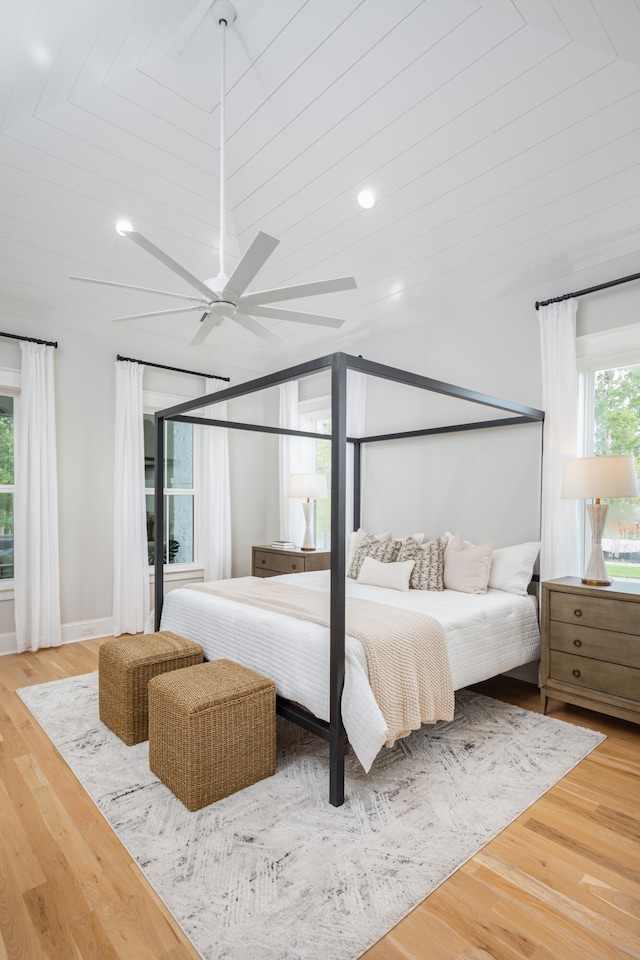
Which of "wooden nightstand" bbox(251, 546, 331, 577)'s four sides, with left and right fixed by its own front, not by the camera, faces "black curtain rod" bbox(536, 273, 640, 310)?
left

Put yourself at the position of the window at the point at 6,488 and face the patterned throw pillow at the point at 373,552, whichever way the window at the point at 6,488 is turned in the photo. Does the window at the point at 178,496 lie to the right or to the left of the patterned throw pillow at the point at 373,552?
left

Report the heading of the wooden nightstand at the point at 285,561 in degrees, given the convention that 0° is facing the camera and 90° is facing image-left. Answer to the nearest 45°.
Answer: approximately 45°

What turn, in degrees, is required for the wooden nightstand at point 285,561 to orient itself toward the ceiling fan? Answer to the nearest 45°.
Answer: approximately 45° to its left

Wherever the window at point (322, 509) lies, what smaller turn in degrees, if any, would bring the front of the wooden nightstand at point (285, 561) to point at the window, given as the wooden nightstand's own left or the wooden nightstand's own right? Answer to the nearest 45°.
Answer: approximately 180°

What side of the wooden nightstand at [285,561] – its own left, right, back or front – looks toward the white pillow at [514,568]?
left

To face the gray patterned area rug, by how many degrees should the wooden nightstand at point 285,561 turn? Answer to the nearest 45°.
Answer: approximately 45° to its left

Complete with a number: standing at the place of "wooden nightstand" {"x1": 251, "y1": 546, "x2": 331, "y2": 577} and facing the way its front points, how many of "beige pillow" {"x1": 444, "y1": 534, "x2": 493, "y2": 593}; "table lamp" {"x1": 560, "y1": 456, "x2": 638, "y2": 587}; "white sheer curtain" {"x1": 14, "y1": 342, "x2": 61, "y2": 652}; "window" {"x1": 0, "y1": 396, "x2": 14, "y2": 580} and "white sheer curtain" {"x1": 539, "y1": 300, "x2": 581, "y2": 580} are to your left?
3

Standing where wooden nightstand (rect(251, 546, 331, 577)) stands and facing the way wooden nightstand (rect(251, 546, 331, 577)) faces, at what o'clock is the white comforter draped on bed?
The white comforter draped on bed is roughly at 10 o'clock from the wooden nightstand.
